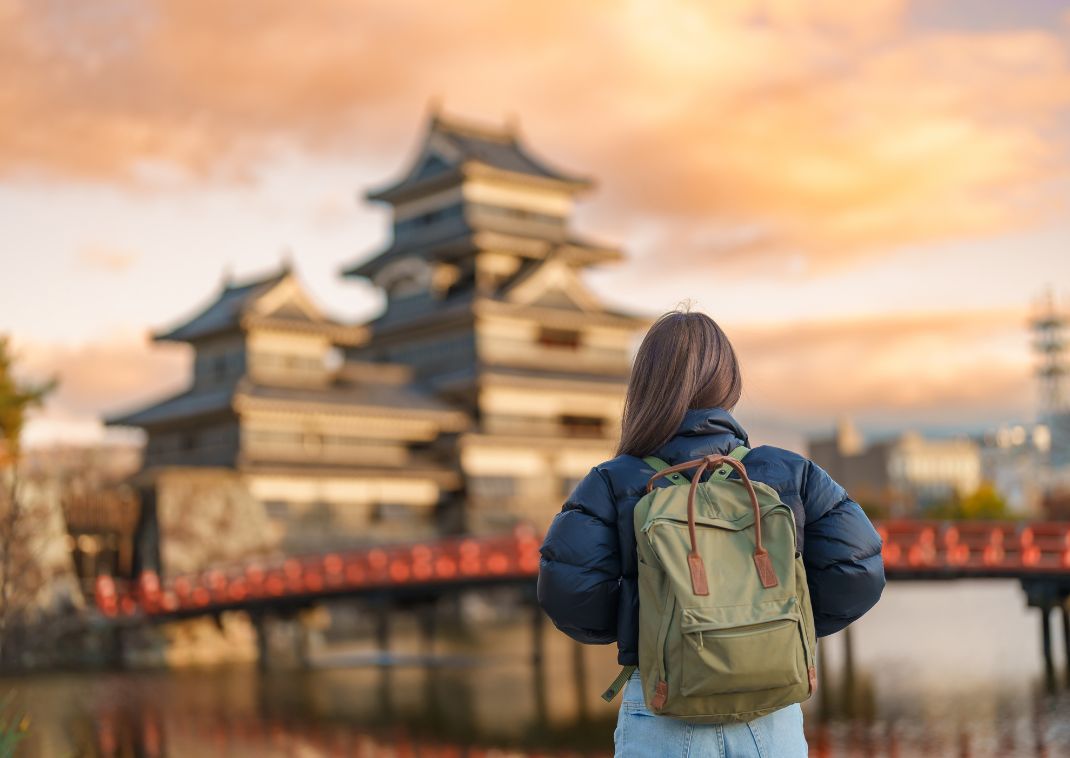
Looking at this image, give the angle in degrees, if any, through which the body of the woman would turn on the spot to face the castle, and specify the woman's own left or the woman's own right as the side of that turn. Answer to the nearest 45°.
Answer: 0° — they already face it

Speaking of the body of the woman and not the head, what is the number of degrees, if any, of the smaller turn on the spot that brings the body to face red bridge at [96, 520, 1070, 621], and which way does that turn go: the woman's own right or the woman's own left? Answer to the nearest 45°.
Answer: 0° — they already face it

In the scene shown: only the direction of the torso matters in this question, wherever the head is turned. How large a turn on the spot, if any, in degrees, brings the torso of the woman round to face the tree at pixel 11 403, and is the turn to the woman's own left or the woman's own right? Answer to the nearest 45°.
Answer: approximately 45° to the woman's own left

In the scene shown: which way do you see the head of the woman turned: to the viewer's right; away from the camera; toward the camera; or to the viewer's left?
away from the camera

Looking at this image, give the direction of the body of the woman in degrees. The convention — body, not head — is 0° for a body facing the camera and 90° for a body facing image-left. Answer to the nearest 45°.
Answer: approximately 180°
